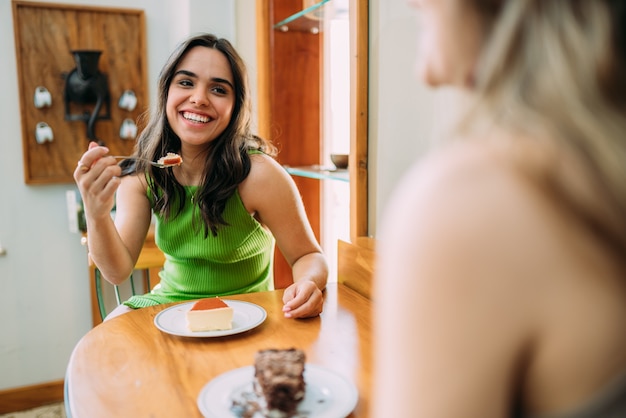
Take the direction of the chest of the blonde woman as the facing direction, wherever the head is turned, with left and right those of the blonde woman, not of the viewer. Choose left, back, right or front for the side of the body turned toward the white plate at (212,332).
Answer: front

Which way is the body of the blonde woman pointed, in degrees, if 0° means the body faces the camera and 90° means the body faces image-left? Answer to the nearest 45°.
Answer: approximately 135°

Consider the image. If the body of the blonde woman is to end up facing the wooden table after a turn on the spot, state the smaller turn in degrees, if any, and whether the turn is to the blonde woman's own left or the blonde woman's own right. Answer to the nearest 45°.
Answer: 0° — they already face it

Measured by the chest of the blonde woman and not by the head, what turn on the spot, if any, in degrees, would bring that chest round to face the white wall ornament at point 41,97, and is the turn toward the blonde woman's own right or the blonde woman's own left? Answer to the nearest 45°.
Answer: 0° — they already face it
